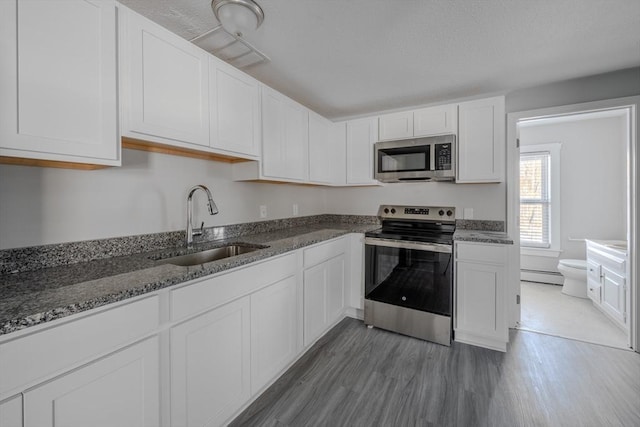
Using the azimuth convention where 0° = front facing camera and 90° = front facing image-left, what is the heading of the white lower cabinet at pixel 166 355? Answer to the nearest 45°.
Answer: approximately 315°

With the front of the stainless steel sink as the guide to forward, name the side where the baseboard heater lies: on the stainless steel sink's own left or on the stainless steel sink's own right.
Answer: on the stainless steel sink's own left

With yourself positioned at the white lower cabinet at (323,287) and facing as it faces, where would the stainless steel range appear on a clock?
The stainless steel range is roughly at 10 o'clock from the white lower cabinet.

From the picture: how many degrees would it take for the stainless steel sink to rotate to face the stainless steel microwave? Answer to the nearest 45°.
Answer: approximately 45° to its left

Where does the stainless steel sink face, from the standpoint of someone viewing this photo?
facing the viewer and to the right of the viewer

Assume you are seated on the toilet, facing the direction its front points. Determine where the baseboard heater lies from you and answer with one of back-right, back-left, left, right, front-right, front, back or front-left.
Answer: front-right

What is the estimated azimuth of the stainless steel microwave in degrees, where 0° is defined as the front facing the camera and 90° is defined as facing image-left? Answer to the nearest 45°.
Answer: approximately 0°
